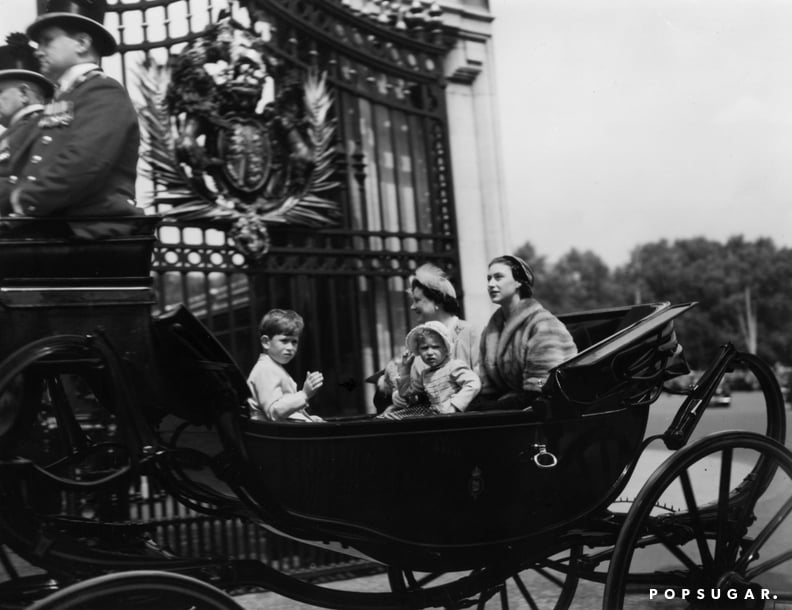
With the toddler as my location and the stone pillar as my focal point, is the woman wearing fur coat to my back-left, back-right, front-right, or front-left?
front-right

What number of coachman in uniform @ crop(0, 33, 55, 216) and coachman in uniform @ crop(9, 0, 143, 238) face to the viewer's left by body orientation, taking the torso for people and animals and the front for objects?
2

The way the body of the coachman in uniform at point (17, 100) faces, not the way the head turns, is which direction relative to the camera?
to the viewer's left

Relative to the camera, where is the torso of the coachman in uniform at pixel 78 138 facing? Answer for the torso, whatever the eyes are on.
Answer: to the viewer's left

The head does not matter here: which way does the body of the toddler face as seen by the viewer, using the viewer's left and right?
facing the viewer and to the left of the viewer
